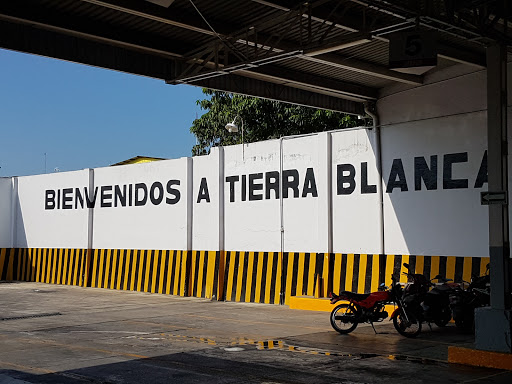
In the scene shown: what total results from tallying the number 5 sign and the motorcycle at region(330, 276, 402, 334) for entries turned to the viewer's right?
1

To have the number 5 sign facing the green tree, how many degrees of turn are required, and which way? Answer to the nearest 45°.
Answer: approximately 180°

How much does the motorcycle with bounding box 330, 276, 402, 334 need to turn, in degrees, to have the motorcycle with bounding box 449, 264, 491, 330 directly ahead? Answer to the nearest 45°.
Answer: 0° — it already faces it

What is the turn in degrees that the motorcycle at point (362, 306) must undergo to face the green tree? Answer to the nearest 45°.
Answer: approximately 90° to its left

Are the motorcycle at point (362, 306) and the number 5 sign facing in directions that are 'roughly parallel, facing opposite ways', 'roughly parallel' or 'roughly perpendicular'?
roughly perpendicular

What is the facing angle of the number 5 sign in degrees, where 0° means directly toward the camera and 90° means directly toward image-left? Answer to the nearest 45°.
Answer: approximately 0°
